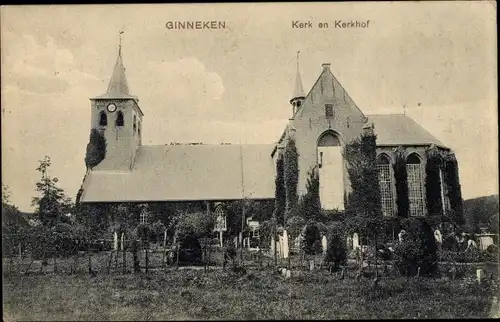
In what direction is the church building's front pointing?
to the viewer's left

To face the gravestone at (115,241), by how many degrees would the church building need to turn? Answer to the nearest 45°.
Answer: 0° — it already faces it

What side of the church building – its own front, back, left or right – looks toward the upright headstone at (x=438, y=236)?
back
